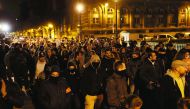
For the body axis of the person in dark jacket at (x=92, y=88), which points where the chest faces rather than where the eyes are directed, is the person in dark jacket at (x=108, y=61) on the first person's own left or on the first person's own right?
on the first person's own left

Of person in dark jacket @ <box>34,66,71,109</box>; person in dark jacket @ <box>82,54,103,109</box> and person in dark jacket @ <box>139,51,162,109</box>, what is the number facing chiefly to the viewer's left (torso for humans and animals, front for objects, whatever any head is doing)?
0

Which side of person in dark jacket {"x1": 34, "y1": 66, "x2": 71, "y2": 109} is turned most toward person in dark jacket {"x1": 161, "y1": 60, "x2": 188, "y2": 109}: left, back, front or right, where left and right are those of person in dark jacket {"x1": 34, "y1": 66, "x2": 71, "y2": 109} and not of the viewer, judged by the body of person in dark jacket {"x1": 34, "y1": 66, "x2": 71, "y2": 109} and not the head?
left

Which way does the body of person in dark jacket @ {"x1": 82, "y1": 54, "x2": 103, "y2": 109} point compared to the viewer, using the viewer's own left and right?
facing the viewer and to the right of the viewer

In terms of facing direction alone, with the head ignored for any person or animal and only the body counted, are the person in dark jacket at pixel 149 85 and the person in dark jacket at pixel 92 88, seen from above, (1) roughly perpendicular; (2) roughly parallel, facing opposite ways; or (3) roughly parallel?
roughly parallel

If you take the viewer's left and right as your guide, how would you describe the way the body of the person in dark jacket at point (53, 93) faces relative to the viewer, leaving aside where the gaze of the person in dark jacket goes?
facing the viewer

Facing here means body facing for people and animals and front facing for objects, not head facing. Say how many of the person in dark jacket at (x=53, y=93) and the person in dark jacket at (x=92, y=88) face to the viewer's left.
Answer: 0

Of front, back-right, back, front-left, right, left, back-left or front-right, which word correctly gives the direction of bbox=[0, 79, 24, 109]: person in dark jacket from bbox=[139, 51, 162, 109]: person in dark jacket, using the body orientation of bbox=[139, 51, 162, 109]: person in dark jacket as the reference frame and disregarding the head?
right
